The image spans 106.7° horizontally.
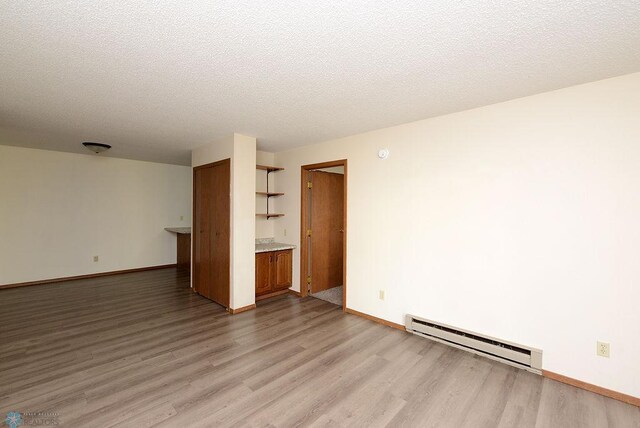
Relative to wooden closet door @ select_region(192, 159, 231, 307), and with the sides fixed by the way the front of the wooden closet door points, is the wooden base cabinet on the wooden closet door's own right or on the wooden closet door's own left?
on the wooden closet door's own left

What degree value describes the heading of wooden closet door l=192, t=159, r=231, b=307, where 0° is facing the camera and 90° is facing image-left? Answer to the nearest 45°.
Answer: approximately 45°

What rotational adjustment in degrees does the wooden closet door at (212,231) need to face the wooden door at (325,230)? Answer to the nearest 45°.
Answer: approximately 135° to its left

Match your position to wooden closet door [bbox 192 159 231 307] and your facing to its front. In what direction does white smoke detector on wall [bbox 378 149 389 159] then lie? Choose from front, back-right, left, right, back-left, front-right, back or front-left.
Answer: left

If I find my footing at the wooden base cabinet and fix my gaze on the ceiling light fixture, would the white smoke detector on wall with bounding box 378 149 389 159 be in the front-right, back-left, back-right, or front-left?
back-left
